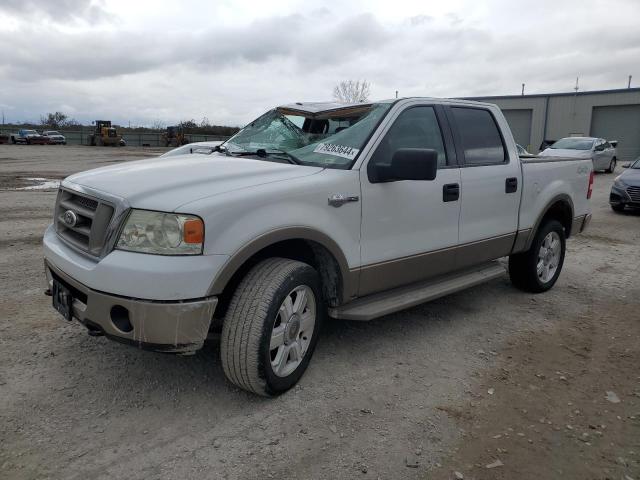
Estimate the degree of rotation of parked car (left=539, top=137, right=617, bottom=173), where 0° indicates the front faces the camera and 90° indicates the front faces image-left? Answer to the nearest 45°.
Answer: approximately 45°

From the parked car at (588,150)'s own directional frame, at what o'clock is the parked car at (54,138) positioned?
the parked car at (54,138) is roughly at 2 o'clock from the parked car at (588,150).

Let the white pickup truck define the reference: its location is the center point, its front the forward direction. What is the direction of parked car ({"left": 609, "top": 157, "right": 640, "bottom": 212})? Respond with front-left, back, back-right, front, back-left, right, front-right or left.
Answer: back

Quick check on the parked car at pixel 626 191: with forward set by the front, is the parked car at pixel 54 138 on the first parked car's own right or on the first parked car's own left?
on the first parked car's own right

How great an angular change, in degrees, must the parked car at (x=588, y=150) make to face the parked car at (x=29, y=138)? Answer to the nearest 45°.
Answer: approximately 45° to its right

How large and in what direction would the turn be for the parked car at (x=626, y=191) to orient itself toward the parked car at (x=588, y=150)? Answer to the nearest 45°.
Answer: approximately 135° to its right

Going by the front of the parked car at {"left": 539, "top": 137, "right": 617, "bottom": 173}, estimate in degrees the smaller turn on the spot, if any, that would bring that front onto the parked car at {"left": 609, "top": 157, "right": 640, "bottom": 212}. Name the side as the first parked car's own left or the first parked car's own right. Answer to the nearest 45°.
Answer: approximately 45° to the first parked car's own left

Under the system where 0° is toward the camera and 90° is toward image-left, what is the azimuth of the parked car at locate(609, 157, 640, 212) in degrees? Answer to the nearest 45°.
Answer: approximately 45°

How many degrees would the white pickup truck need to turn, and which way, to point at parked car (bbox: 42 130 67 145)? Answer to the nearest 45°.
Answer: approximately 90° to its right

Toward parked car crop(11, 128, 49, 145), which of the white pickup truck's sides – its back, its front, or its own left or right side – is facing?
right

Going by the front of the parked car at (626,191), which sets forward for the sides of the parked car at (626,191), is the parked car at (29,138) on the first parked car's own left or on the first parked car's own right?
on the first parked car's own right
